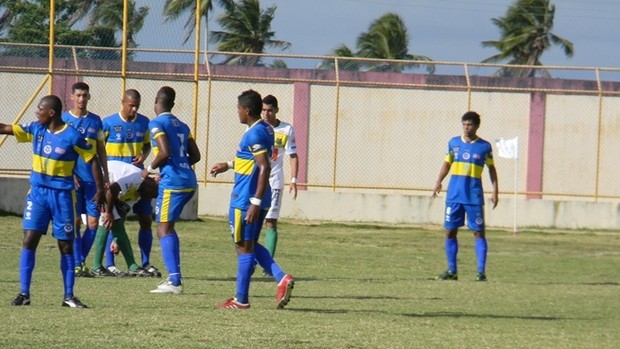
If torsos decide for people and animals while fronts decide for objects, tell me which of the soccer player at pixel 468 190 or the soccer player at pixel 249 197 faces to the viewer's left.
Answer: the soccer player at pixel 249 197

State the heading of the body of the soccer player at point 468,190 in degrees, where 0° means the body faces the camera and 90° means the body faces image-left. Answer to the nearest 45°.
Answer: approximately 0°

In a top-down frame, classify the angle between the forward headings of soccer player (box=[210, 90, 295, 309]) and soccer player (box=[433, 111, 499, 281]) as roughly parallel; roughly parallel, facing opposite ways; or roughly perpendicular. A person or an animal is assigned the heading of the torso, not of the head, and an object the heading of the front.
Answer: roughly perpendicular

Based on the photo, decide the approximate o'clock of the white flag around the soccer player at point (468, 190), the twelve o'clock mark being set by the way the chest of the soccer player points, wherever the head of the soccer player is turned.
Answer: The white flag is roughly at 6 o'clock from the soccer player.

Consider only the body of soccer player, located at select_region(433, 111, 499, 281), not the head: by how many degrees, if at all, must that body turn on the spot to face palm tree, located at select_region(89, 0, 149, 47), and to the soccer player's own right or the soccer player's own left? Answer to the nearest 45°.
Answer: approximately 135° to the soccer player's own right

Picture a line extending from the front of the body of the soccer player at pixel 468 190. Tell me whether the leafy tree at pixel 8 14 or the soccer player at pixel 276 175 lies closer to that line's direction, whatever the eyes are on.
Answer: the soccer player

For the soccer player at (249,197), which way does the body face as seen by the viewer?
to the viewer's left

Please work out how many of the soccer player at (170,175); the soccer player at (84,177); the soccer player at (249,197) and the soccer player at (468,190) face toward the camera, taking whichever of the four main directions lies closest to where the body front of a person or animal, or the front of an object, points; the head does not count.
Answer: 2
